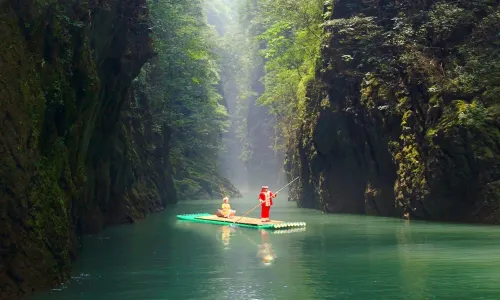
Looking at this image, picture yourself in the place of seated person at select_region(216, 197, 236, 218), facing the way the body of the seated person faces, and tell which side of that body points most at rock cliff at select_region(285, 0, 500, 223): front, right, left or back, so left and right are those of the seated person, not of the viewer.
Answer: left

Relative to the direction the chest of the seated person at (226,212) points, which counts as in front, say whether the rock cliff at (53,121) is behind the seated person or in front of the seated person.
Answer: in front

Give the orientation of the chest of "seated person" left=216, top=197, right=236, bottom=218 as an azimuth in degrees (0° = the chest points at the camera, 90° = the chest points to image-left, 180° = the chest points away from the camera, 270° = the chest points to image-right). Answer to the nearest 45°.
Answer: approximately 0°
